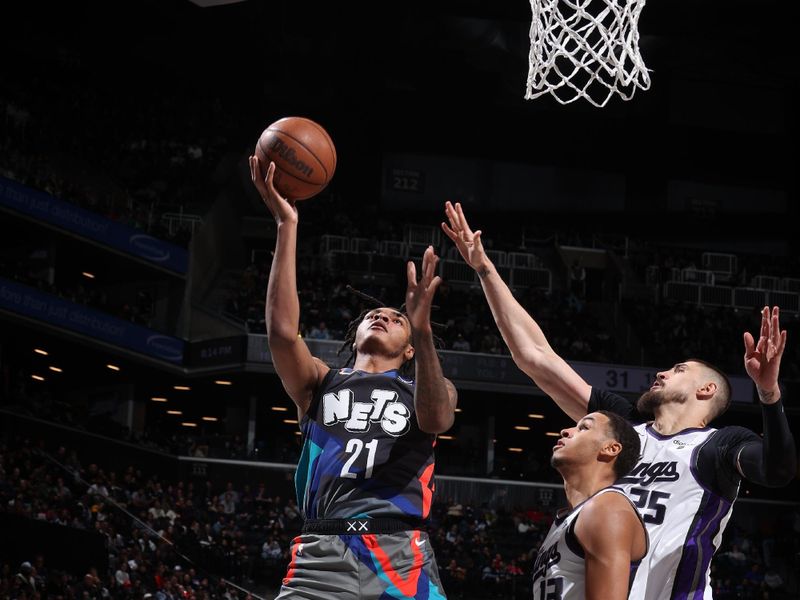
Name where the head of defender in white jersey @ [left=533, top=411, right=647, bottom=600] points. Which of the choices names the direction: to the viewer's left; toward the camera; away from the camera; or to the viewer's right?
to the viewer's left

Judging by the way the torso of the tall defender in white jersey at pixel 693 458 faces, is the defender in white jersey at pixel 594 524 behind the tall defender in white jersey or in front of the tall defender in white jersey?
in front

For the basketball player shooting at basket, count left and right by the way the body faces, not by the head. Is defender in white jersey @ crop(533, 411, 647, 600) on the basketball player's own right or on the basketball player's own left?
on the basketball player's own left

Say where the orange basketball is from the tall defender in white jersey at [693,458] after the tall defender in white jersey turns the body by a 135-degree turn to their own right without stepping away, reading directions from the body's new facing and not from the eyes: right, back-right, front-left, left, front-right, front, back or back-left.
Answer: left

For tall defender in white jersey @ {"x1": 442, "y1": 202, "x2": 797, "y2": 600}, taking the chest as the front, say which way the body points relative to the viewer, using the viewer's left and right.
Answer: facing the viewer and to the left of the viewer

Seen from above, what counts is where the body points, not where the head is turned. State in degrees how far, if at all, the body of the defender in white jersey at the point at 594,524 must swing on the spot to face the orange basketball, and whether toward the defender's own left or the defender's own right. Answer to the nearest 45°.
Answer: approximately 45° to the defender's own right

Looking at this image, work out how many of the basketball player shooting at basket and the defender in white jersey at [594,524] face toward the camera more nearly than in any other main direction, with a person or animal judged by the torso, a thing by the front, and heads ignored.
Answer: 1

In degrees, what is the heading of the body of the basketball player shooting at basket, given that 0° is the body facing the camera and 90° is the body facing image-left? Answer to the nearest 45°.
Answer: approximately 0°

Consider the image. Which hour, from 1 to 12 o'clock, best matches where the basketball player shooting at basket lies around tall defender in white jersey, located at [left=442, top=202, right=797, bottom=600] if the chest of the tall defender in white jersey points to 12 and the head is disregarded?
The basketball player shooting at basket is roughly at 1 o'clock from the tall defender in white jersey.

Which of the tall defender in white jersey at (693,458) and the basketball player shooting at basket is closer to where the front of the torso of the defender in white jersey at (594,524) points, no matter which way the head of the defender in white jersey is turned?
the basketball player shooting at basket

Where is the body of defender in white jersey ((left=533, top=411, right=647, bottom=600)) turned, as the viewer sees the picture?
to the viewer's left

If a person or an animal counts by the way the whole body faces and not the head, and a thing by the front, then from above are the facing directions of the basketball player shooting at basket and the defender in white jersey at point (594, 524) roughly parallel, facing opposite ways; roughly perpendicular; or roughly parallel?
roughly perpendicular

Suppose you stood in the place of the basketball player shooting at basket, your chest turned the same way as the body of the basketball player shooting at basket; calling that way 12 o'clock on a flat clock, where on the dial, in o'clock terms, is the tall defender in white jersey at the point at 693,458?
The tall defender in white jersey is roughly at 9 o'clock from the basketball player shooting at basket.

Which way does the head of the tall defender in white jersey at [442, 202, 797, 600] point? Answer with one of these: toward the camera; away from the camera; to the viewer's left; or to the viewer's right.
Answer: to the viewer's left
